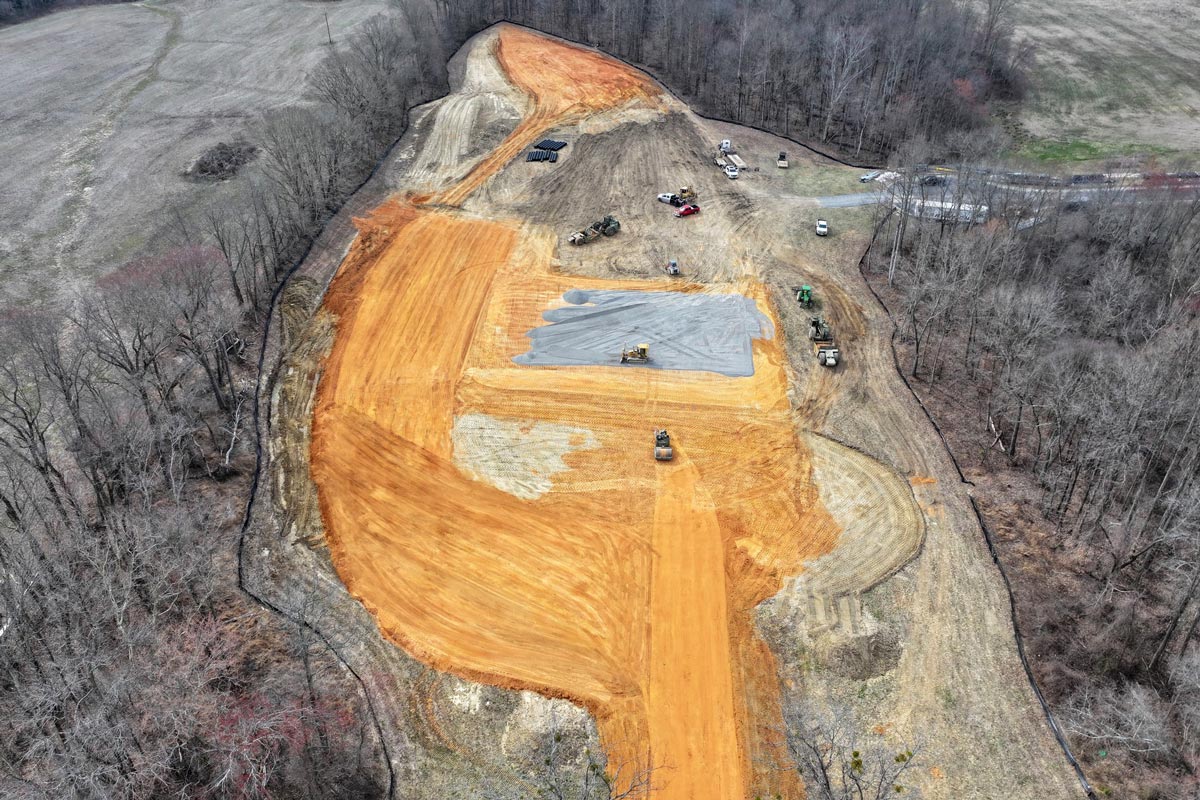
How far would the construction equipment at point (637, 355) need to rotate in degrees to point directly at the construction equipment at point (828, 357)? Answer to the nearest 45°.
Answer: approximately 180°

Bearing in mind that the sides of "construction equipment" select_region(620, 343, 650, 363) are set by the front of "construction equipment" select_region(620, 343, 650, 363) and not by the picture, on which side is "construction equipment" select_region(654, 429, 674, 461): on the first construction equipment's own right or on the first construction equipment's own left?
on the first construction equipment's own left

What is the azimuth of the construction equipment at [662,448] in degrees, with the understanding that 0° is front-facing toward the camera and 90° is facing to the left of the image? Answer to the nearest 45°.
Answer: approximately 0°

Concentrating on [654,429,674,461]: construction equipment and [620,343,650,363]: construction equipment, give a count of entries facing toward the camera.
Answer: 1

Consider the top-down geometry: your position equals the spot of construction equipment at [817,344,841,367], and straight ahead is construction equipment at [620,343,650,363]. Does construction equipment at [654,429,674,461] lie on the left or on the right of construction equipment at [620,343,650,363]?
left

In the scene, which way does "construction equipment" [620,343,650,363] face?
to the viewer's left

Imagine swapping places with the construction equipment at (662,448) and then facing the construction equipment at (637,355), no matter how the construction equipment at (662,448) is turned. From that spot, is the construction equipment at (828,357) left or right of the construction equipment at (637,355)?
right

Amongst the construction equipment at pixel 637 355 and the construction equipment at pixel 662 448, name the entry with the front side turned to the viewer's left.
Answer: the construction equipment at pixel 637 355

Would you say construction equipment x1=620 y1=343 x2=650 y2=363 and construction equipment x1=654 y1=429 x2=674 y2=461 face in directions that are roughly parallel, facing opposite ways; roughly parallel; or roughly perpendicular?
roughly perpendicular
